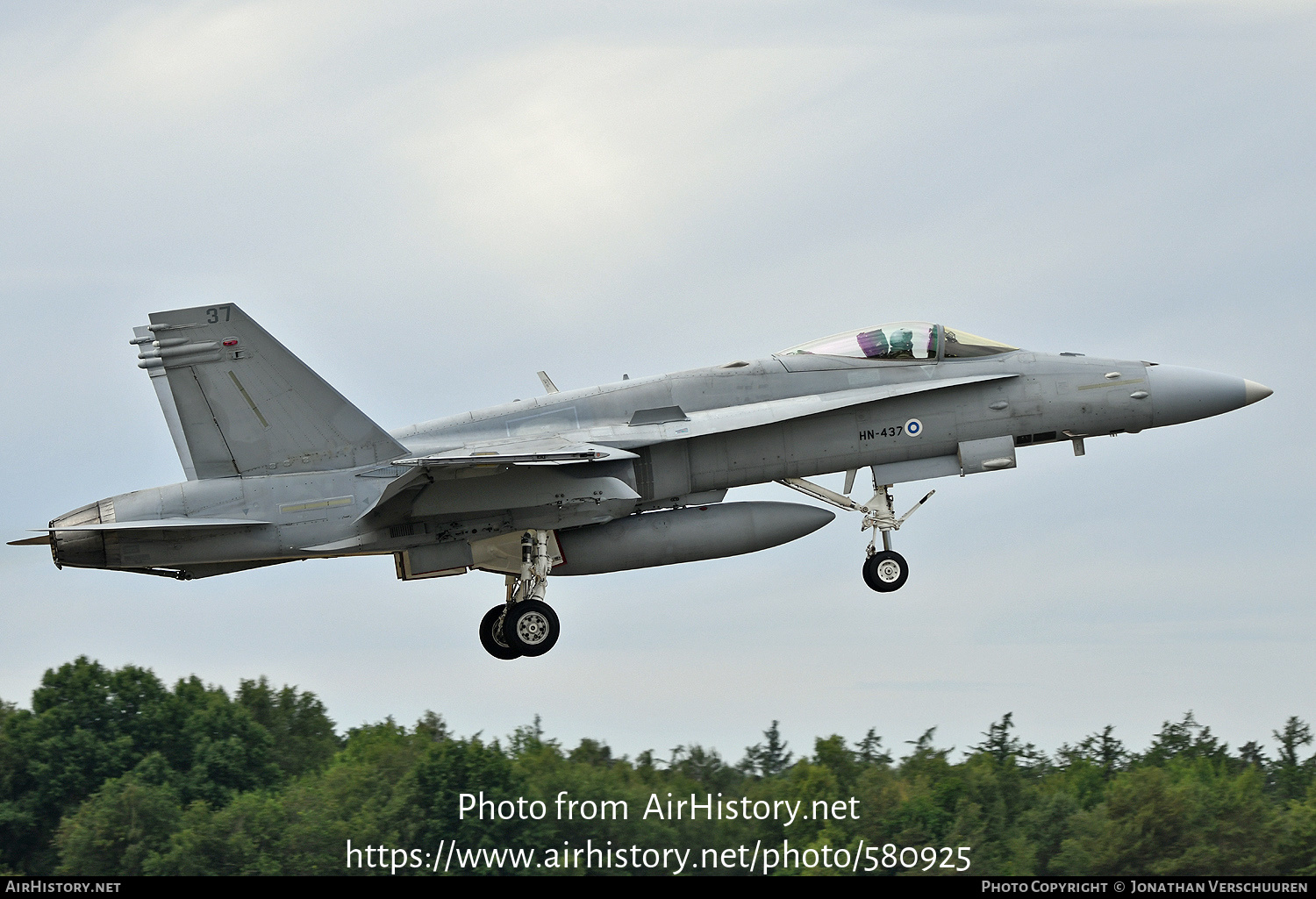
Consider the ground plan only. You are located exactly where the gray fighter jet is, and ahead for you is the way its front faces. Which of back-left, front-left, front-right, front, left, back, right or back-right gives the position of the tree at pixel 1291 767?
front-left

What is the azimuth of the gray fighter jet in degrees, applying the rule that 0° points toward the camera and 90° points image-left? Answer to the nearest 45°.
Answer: approximately 270°
